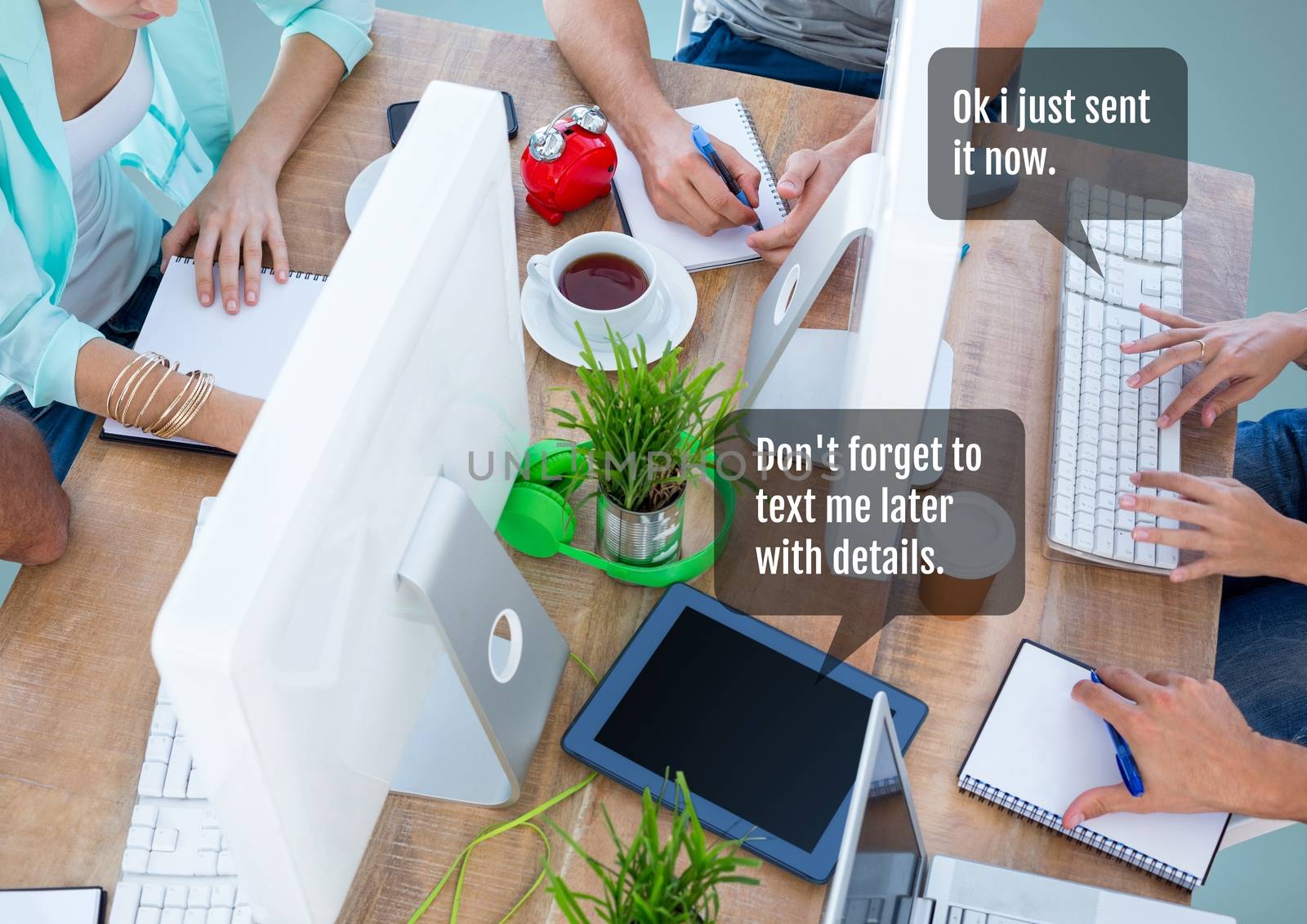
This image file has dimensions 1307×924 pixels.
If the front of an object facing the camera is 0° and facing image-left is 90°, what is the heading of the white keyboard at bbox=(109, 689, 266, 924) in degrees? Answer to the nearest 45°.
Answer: approximately 90°

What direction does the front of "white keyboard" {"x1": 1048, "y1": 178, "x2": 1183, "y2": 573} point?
to the viewer's right

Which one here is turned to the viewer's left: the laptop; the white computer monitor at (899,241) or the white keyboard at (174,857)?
the white keyboard

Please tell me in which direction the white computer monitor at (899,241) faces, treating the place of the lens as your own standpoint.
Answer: facing to the right of the viewer
